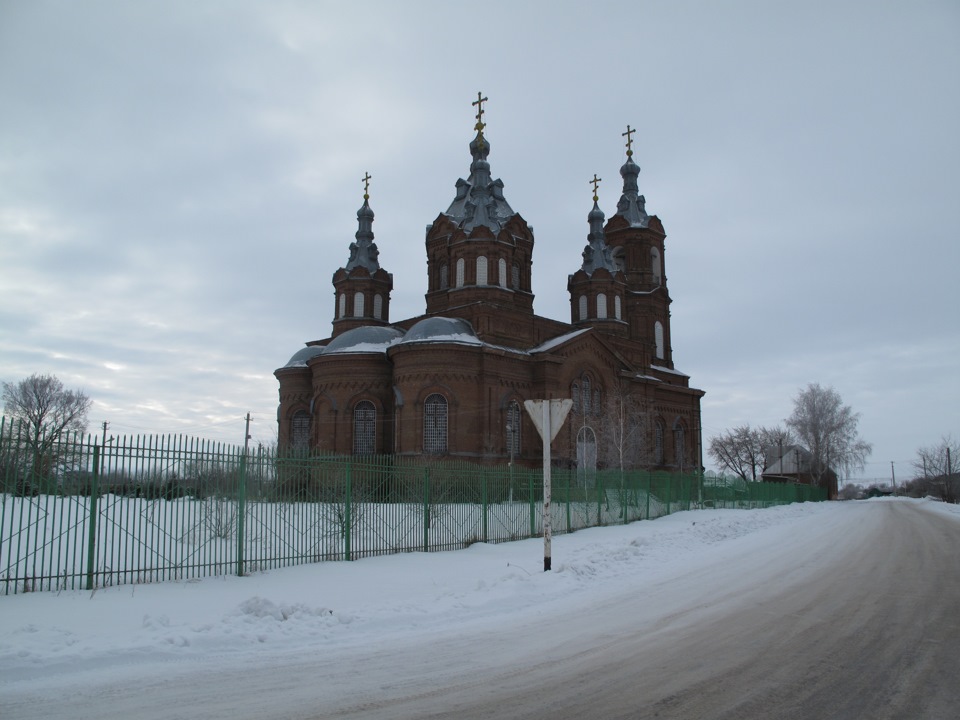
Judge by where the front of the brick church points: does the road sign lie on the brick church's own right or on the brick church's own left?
on the brick church's own right

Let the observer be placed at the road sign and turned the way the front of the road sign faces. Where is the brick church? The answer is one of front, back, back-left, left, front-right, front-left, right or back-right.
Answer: front

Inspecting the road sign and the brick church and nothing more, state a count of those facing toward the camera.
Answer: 0

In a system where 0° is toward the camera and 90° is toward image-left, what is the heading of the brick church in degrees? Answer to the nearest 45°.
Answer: approximately 225°

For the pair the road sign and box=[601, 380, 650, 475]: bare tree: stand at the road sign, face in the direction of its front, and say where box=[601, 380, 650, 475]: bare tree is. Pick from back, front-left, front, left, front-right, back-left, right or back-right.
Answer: front

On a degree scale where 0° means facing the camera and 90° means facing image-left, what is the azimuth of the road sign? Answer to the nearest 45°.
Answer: approximately 180°
